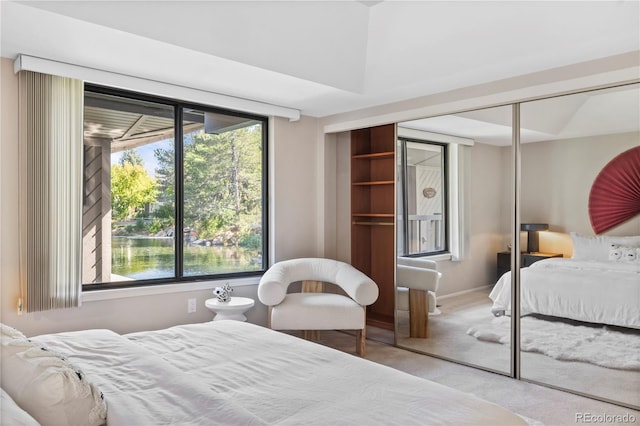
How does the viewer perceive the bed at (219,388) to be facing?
facing away from the viewer and to the right of the viewer

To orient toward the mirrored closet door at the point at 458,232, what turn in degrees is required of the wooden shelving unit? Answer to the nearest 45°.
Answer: approximately 90° to its left

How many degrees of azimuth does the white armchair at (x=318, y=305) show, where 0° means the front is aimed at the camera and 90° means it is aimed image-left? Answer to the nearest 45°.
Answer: approximately 0°

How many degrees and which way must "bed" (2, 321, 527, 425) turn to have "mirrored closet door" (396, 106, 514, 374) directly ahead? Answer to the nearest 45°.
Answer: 0° — it already faces it

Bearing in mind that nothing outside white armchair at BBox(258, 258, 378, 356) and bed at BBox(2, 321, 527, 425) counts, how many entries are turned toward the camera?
1

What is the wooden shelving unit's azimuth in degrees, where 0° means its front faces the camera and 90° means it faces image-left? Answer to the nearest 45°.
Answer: approximately 45°

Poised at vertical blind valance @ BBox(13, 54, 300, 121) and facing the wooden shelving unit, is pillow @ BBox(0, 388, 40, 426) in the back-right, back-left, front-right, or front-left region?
back-right

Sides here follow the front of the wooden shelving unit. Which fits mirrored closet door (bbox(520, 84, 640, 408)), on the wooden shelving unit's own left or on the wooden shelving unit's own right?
on the wooden shelving unit's own left

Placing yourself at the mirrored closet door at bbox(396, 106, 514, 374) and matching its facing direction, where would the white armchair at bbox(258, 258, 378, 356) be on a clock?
The white armchair is roughly at 1 o'clock from the mirrored closet door.

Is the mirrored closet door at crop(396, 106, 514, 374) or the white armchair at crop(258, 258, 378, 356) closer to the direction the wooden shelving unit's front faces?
the white armchair

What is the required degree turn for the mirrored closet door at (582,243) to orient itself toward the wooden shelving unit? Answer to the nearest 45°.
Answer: approximately 90° to its right
